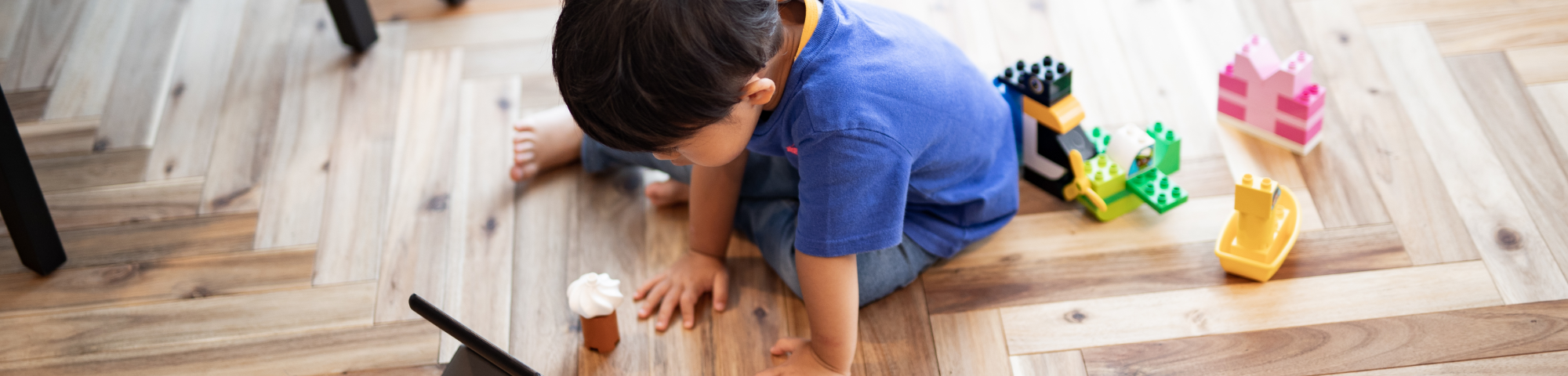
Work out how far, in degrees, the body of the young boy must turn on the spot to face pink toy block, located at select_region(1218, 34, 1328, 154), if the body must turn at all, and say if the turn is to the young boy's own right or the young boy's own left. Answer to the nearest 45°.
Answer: approximately 180°

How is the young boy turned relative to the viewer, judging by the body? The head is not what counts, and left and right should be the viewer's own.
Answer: facing the viewer and to the left of the viewer

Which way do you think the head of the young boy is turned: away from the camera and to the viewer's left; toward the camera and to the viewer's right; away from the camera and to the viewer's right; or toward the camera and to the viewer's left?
toward the camera and to the viewer's left

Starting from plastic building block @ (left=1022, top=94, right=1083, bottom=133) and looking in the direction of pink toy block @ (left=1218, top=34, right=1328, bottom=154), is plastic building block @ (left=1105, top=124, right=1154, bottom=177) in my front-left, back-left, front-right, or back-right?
front-right
